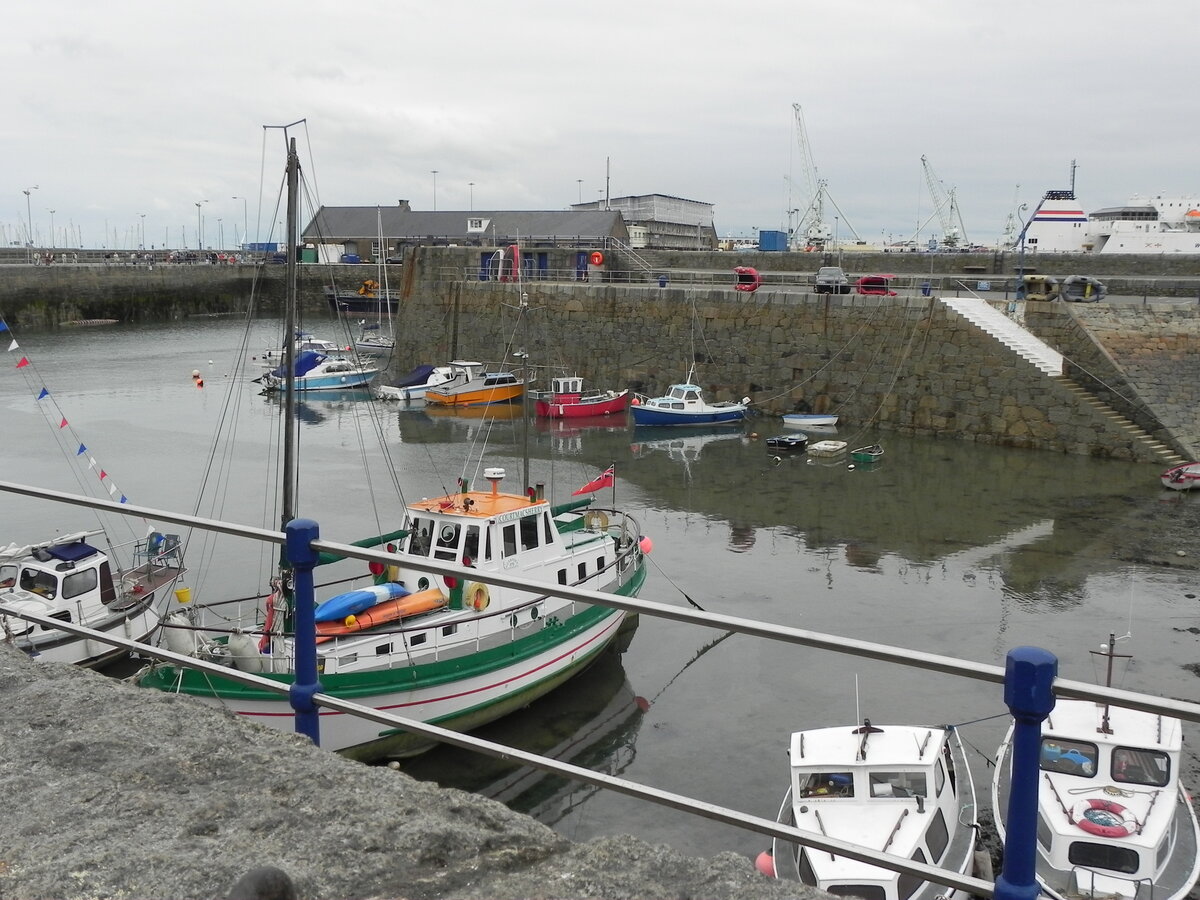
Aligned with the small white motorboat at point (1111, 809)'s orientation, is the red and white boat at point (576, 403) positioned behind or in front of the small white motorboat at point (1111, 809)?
behind

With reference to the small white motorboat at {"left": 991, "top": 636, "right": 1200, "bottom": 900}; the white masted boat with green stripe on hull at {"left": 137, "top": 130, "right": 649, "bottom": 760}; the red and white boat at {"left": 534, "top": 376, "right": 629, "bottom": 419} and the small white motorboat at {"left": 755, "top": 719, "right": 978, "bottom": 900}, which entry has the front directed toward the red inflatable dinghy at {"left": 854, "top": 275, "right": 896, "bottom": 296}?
the red and white boat

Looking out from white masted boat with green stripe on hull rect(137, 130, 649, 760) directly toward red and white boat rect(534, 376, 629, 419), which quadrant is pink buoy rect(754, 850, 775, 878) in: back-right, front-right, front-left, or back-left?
back-right

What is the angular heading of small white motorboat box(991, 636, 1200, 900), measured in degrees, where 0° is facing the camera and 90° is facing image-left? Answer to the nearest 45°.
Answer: approximately 0°

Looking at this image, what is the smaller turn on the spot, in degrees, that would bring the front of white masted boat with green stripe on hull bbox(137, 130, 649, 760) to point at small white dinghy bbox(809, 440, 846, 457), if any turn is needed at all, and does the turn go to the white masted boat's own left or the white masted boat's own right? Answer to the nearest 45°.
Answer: approximately 180°

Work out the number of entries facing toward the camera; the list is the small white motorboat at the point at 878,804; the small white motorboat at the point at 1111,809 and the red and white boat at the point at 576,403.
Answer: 2

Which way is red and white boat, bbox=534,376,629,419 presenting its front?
to the viewer's right

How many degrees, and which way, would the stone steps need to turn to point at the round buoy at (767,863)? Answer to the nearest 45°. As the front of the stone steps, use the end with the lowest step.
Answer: approximately 45° to its right
